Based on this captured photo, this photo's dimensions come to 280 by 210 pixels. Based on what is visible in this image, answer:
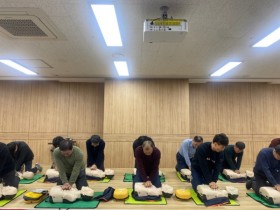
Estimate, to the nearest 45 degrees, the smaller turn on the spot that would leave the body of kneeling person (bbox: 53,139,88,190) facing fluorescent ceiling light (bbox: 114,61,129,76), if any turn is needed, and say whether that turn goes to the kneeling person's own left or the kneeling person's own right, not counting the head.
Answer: approximately 135° to the kneeling person's own left

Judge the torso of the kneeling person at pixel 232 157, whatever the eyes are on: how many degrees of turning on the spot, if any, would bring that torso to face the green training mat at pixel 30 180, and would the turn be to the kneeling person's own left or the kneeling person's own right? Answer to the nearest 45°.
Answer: approximately 90° to the kneeling person's own right

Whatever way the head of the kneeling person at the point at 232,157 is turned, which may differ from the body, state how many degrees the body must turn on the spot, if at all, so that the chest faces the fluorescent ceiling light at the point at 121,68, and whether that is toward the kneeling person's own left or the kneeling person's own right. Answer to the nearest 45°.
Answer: approximately 135° to the kneeling person's own right

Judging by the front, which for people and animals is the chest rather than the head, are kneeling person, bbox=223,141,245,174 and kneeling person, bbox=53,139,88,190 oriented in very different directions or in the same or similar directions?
same or similar directions

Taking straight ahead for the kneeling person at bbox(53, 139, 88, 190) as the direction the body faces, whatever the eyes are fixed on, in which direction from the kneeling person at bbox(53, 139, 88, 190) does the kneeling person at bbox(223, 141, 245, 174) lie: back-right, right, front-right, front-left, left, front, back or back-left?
left

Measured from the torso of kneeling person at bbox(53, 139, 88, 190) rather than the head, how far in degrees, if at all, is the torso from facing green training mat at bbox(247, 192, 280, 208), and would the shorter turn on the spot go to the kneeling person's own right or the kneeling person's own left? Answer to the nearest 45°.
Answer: approximately 90° to the kneeling person's own left

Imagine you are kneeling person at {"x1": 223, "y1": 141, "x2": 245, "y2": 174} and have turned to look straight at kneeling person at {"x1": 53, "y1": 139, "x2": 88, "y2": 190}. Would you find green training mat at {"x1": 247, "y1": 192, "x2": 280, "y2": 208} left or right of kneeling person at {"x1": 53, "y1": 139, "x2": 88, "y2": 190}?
left

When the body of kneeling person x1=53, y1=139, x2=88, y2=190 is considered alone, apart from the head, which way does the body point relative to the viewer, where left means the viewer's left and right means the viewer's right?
facing the viewer

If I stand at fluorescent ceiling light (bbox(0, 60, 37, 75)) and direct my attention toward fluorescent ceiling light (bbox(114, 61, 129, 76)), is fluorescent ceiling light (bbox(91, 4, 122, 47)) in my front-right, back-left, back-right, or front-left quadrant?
front-right

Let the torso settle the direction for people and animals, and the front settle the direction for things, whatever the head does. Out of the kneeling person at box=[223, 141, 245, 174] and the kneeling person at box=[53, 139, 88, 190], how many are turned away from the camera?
0

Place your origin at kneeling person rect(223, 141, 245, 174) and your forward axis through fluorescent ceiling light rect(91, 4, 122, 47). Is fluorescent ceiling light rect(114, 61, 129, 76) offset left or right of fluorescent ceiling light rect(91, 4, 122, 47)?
right

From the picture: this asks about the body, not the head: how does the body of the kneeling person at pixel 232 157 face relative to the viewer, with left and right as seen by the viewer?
facing the viewer and to the right of the viewer

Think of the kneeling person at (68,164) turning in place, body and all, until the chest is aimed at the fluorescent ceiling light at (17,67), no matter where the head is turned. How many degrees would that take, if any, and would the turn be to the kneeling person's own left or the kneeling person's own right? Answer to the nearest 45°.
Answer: approximately 135° to the kneeling person's own right
